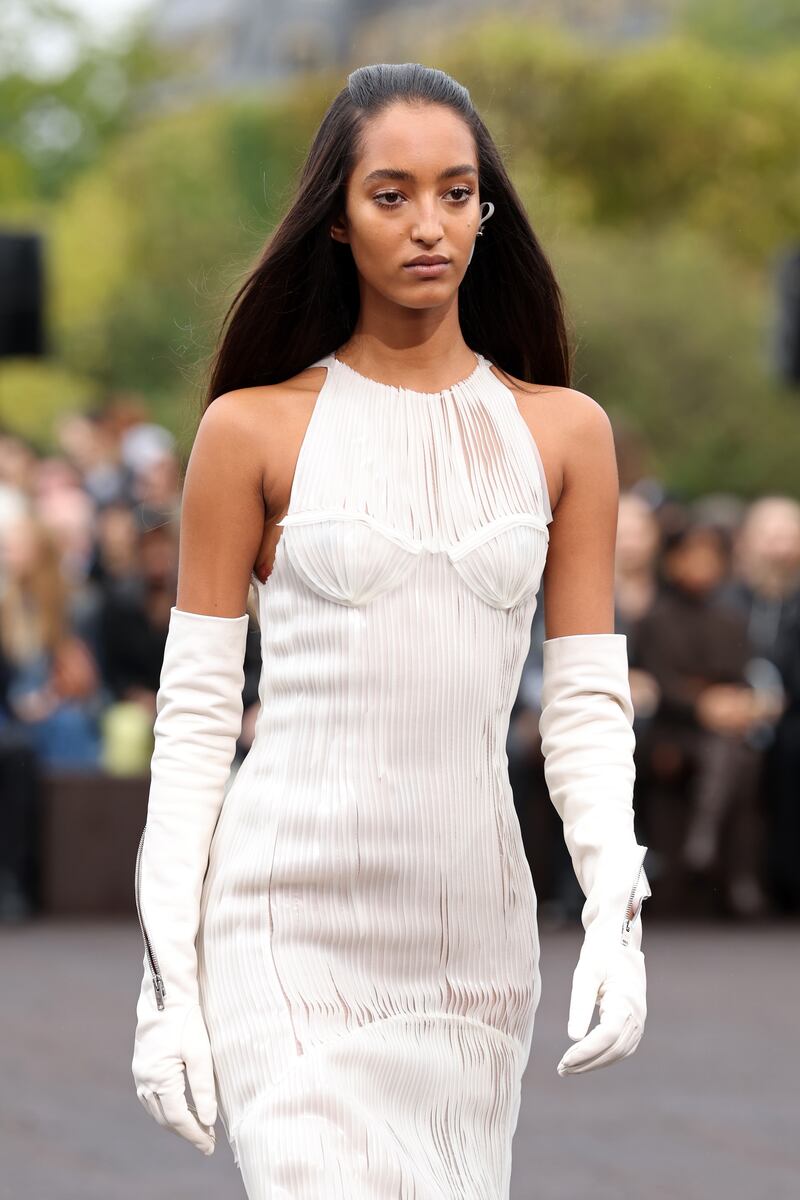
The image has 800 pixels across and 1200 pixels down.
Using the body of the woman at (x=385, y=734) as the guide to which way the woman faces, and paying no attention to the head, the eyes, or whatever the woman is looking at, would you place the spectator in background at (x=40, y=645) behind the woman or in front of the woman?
behind

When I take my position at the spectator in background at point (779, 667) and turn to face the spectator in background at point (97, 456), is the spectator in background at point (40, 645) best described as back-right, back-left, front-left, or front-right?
front-left

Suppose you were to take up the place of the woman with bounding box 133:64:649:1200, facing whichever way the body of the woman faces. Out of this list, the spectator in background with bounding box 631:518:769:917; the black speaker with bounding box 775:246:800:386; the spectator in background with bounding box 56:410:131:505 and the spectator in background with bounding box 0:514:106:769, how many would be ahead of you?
0

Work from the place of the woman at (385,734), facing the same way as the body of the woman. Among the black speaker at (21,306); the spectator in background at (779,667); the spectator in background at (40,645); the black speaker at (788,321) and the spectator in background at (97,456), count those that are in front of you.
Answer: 0

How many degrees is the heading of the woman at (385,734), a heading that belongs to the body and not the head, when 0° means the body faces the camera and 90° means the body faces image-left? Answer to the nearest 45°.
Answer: approximately 0°

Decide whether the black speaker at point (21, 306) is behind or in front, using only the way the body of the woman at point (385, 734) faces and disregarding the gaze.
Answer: behind

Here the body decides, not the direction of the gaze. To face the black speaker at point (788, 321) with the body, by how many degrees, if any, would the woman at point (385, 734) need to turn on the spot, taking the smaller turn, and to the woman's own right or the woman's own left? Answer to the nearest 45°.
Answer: approximately 180°

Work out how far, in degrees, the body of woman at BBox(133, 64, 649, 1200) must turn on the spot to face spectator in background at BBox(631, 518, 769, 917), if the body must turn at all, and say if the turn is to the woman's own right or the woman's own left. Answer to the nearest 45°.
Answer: approximately 180°

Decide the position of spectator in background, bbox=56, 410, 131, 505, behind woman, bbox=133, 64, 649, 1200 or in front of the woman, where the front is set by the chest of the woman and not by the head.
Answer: behind

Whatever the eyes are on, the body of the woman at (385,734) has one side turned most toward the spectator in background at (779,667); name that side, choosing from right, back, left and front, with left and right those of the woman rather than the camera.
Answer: back

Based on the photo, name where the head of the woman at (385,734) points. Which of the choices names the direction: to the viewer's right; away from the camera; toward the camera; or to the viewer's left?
toward the camera
